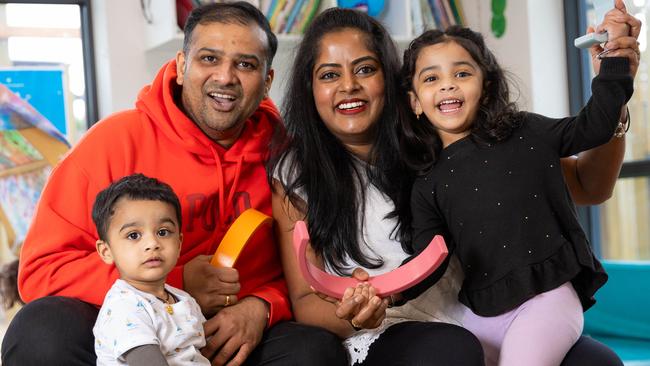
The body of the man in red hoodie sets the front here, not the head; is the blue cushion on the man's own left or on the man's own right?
on the man's own left

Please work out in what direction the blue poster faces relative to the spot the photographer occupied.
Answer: facing the viewer

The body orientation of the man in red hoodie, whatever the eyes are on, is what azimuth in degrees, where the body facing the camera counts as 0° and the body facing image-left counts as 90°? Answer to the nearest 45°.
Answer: approximately 315°

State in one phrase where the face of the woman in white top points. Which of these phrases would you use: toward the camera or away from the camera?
toward the camera

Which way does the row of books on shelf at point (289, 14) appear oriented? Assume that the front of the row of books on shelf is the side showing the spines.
toward the camera

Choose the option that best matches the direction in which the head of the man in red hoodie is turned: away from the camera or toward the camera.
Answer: toward the camera
